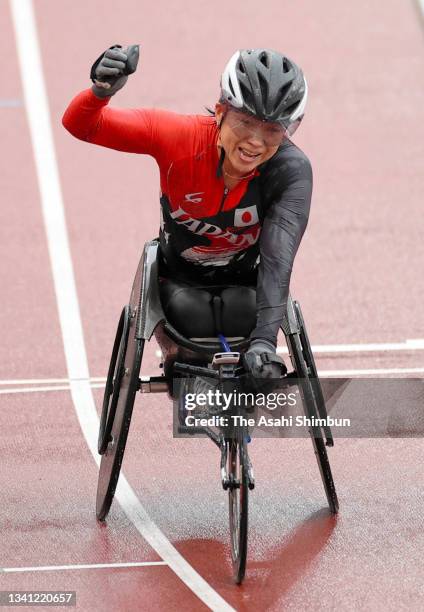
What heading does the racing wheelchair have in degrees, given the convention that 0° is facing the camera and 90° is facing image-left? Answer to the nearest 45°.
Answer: approximately 0°
